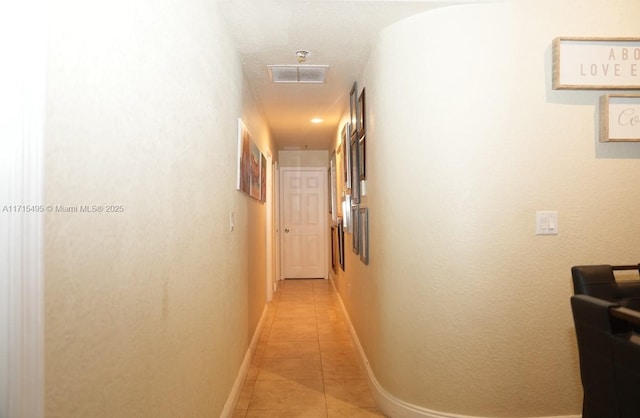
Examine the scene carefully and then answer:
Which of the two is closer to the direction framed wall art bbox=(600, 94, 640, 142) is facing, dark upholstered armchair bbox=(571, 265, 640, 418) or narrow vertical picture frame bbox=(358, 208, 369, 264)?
the dark upholstered armchair

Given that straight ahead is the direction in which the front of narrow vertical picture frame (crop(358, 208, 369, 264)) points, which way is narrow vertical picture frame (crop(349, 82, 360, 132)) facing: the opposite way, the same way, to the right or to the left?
the same way

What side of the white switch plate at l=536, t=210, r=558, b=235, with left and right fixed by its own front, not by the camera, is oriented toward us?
front

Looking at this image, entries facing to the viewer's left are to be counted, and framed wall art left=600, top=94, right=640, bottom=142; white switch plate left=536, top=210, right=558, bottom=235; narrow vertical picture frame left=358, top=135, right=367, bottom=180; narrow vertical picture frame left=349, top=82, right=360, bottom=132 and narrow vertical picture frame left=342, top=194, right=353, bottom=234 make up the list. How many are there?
3

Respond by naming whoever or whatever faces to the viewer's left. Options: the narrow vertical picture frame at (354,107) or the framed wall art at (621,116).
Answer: the narrow vertical picture frame

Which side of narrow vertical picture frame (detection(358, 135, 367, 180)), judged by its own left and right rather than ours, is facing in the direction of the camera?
left

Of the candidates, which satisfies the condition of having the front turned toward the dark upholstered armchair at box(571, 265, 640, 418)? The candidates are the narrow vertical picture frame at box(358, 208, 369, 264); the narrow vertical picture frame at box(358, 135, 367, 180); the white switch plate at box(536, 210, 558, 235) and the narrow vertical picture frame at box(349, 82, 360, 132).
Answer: the white switch plate

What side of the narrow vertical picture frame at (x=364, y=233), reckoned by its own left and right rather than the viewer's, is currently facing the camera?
left

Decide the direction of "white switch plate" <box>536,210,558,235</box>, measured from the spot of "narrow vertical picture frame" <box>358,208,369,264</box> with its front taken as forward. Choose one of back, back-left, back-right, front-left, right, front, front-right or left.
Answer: back-left

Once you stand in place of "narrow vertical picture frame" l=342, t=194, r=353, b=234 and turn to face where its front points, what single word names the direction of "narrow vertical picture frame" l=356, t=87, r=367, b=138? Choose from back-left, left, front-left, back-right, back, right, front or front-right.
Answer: left

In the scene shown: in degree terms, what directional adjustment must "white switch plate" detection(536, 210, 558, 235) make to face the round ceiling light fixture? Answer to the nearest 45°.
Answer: approximately 90° to its right

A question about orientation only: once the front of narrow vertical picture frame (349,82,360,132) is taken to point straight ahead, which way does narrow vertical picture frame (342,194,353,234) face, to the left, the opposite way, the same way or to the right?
the same way

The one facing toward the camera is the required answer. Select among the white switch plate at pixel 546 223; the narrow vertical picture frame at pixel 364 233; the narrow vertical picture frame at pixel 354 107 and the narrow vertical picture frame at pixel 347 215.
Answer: the white switch plate

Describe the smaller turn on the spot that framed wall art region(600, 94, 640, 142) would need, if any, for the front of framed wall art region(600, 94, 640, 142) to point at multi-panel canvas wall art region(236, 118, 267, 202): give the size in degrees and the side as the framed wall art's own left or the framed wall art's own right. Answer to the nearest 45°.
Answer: approximately 90° to the framed wall art's own right

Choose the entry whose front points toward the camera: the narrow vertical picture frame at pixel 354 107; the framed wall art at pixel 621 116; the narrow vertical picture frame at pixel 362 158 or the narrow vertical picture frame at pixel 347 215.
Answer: the framed wall art

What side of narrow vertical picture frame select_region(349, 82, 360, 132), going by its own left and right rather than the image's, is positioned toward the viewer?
left
